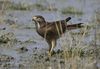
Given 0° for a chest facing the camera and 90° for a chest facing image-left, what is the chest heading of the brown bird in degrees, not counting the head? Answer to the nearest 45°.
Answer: approximately 90°
